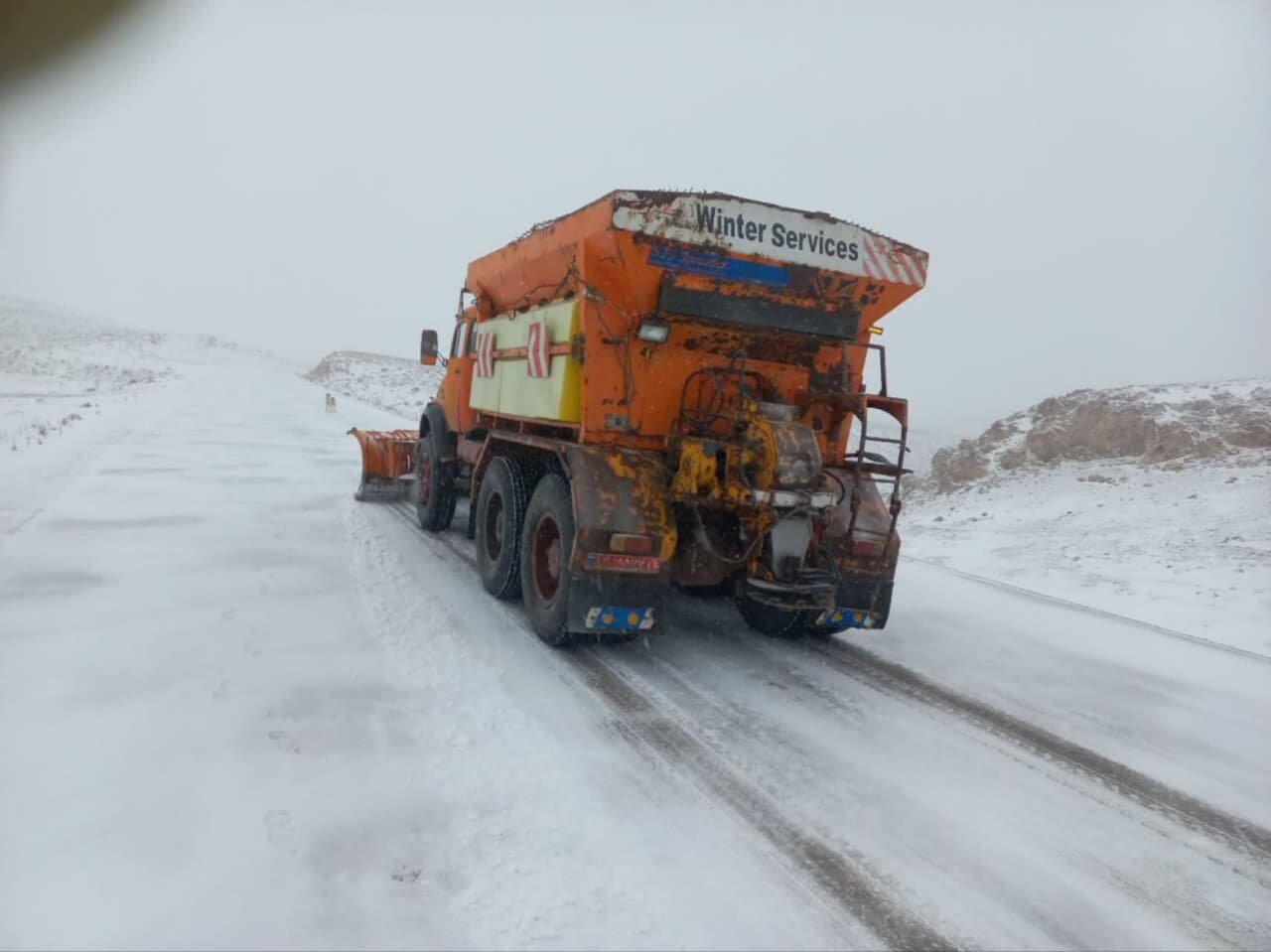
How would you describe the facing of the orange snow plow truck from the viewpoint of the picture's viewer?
facing away from the viewer and to the left of the viewer
